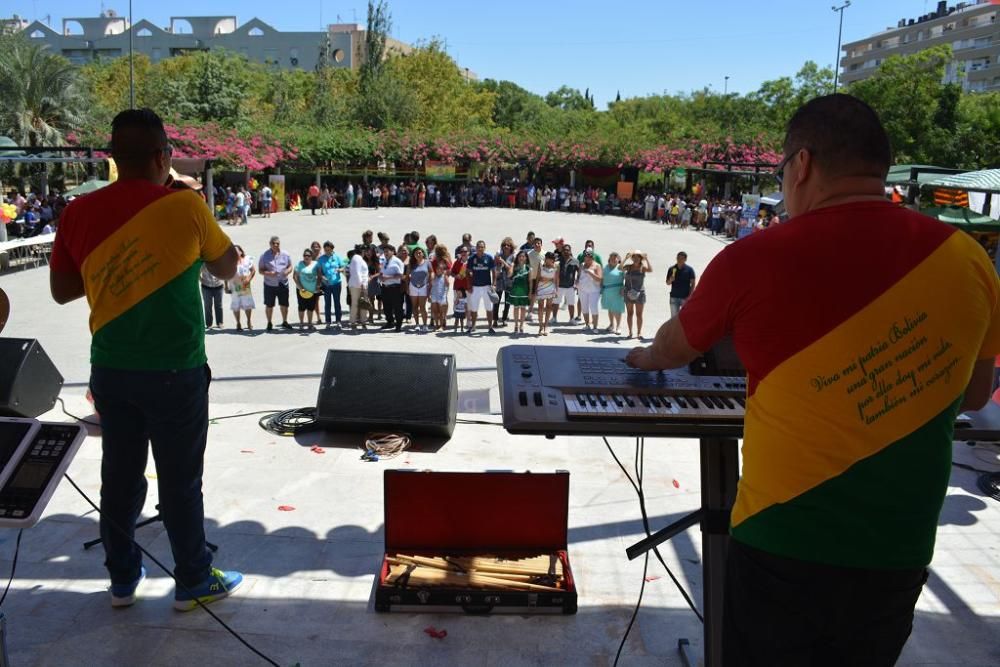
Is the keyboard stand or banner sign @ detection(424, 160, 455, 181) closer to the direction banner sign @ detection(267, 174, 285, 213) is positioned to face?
the keyboard stand

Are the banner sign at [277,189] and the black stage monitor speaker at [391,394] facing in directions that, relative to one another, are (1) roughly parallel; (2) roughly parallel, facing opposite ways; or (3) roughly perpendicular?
roughly parallel

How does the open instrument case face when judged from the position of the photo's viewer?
facing the viewer

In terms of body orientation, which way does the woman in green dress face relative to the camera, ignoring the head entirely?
toward the camera

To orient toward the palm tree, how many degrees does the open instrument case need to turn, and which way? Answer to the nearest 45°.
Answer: approximately 135° to its right

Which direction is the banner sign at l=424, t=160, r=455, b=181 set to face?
toward the camera

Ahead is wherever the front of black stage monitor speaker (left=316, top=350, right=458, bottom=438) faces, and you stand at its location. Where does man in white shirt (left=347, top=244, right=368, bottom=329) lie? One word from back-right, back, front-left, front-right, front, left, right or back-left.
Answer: back

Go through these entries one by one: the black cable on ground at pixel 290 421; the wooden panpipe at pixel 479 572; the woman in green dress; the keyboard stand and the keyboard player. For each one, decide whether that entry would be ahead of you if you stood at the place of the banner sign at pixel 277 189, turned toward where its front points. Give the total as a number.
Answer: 5

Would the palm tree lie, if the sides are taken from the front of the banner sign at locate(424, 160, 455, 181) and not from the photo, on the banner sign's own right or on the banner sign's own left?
on the banner sign's own right

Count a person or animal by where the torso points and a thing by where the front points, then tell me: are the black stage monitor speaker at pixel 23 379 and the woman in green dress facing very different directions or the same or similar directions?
same or similar directions

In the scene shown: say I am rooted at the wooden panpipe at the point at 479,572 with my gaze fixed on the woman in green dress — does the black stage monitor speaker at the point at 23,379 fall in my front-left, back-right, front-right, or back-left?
front-left

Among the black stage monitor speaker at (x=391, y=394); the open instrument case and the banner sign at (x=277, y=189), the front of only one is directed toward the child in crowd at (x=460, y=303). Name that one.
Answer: the banner sign

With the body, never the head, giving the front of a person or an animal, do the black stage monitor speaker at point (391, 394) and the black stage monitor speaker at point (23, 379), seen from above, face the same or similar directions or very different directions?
same or similar directions

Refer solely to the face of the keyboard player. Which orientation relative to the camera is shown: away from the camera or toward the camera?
away from the camera

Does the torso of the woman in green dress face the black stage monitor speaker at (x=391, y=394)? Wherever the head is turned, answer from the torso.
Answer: yes

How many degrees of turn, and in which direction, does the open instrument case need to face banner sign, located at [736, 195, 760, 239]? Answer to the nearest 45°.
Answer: approximately 180°

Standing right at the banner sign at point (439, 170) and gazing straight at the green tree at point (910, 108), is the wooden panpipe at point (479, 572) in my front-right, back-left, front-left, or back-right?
front-right
